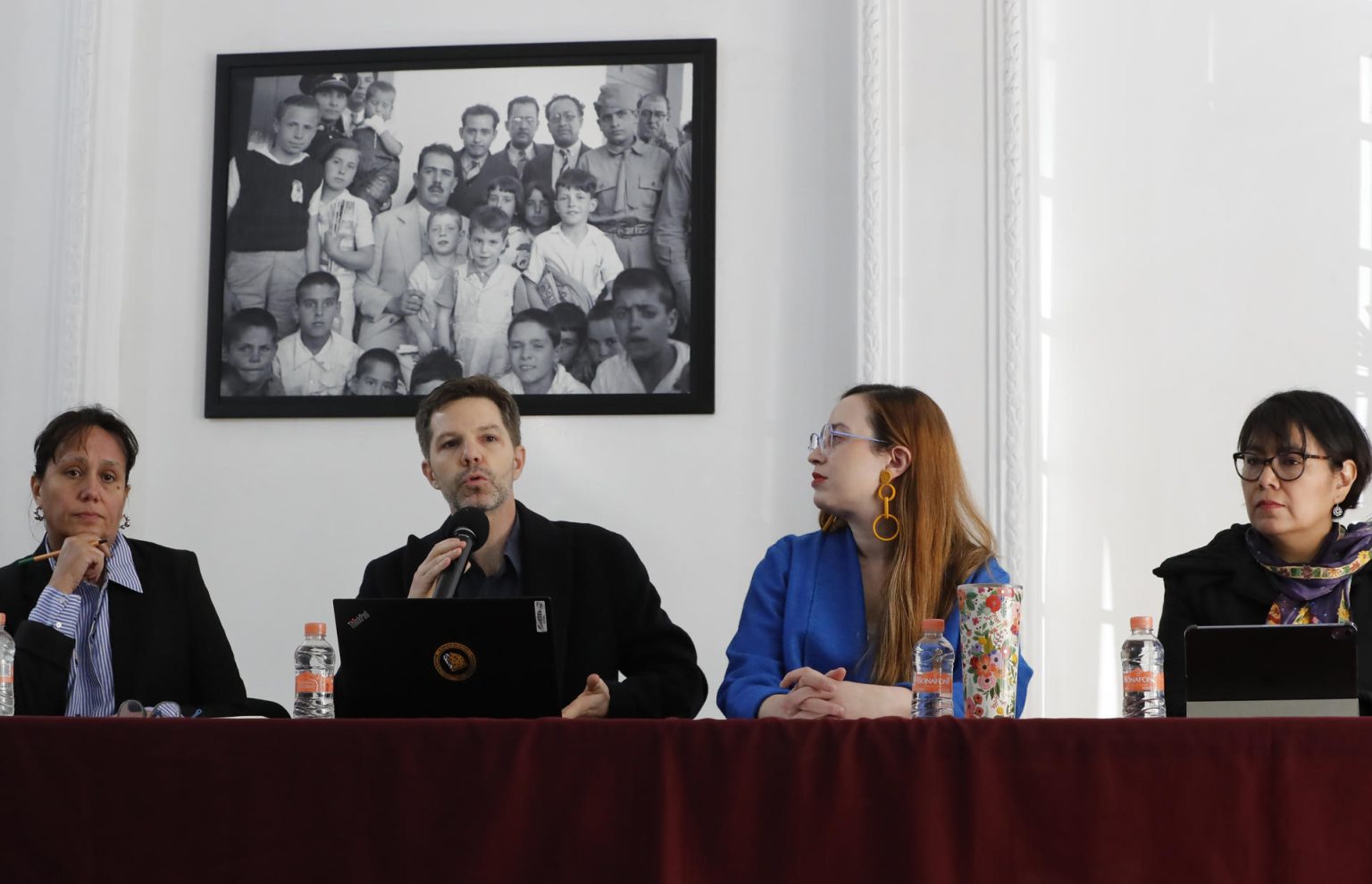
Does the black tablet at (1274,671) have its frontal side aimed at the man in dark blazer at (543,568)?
no

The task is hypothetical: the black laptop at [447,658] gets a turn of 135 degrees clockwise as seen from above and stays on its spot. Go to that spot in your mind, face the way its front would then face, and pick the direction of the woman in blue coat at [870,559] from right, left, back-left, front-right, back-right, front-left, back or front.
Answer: left

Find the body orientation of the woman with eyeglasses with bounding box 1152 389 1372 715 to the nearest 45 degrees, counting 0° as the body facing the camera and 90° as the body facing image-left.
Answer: approximately 45°

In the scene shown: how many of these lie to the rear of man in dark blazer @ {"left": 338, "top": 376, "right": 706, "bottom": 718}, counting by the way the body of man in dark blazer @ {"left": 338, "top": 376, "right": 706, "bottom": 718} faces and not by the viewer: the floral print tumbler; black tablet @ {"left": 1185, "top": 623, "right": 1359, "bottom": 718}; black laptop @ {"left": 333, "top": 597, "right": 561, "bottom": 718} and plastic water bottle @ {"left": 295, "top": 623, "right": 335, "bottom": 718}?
0

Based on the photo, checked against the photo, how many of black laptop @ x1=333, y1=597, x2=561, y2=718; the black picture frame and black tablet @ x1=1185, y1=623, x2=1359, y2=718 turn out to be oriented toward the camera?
1

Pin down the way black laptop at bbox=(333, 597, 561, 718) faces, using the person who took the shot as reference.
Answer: facing away from the viewer

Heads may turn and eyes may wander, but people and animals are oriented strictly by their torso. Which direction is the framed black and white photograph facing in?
toward the camera

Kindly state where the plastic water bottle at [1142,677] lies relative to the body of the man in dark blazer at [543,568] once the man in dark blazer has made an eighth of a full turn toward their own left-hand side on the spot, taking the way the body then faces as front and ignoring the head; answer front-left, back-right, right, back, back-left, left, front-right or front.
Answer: front

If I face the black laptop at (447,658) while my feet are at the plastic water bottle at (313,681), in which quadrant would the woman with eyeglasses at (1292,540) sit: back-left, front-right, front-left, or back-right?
front-left

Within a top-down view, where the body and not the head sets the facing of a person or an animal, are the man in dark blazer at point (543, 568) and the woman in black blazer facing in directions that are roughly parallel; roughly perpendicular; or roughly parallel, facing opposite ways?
roughly parallel

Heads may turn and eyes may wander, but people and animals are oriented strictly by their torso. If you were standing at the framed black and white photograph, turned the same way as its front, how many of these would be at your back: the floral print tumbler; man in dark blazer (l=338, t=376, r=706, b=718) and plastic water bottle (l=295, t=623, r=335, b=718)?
0

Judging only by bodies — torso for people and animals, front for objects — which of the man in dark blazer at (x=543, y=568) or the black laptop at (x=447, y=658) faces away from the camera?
the black laptop

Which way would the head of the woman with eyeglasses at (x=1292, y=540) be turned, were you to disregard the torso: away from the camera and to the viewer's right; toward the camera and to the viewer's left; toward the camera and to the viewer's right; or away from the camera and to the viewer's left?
toward the camera and to the viewer's left

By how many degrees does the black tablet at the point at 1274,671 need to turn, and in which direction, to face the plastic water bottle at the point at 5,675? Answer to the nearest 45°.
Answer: approximately 90° to its left

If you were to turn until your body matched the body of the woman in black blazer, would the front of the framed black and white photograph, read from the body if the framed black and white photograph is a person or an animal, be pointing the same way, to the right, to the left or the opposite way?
the same way

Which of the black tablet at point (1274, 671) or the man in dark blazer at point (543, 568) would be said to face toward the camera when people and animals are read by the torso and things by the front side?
the man in dark blazer

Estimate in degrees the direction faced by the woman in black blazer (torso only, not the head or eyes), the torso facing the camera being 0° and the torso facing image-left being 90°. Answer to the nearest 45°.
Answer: approximately 0°

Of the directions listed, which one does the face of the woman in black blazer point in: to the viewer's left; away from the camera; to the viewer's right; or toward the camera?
toward the camera

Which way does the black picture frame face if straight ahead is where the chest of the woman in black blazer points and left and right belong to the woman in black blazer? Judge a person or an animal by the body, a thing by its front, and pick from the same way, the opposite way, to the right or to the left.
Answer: the same way
